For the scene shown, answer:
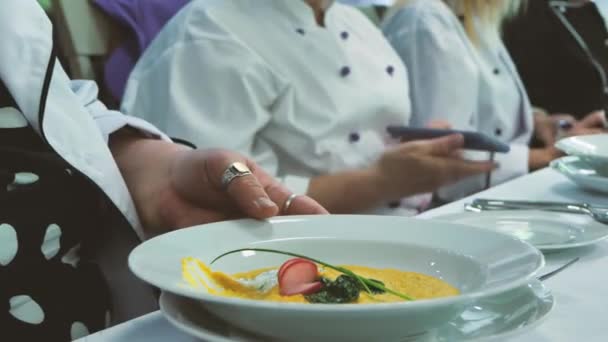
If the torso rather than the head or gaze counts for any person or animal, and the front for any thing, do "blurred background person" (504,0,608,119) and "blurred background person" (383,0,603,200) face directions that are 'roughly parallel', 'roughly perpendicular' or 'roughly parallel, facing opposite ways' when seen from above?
roughly parallel

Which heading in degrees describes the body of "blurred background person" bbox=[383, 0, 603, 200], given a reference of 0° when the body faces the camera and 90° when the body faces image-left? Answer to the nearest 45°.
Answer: approximately 315°

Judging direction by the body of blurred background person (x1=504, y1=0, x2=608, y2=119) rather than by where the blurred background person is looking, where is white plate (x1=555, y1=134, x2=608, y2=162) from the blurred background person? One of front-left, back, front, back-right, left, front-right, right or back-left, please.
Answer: front-right

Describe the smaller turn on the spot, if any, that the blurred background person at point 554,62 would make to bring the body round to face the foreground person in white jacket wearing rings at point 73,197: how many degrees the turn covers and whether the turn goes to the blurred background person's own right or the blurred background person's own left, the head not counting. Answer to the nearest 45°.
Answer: approximately 45° to the blurred background person's own right

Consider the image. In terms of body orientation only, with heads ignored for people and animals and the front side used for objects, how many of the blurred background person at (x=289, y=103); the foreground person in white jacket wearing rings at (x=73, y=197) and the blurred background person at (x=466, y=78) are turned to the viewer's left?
0

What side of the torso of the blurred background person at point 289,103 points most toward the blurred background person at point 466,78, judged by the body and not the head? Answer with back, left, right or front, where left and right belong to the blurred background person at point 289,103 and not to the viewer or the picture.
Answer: left

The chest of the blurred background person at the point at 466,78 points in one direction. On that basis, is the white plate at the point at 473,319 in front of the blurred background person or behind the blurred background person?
in front

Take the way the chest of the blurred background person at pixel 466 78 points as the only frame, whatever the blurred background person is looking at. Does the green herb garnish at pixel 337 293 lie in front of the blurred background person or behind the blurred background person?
in front

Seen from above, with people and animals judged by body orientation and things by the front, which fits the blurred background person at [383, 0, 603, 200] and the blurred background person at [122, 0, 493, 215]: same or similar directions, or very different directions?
same or similar directions

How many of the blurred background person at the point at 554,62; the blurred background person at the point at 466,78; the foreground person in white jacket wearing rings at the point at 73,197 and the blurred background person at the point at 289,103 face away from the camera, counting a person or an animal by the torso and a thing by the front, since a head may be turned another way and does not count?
0

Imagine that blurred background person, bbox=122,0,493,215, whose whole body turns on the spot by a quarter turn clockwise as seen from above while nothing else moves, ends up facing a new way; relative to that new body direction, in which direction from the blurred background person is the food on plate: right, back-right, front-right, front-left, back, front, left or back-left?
front-left

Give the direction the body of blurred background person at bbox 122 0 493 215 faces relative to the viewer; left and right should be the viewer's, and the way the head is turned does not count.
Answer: facing the viewer and to the right of the viewer
